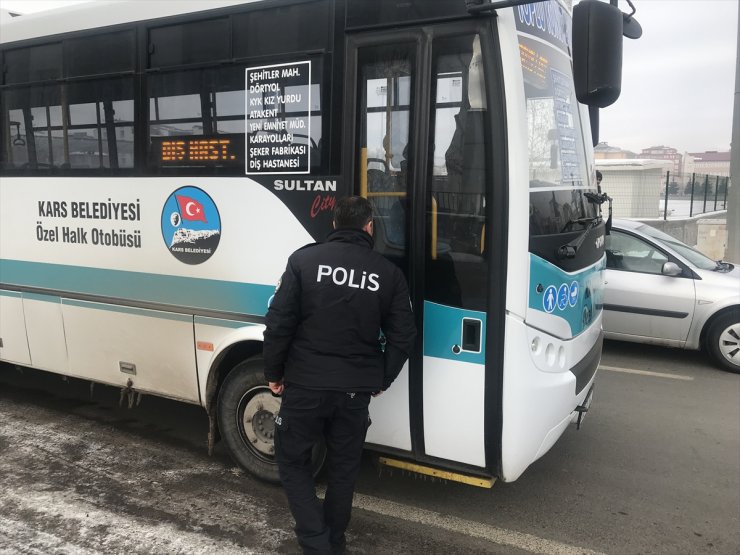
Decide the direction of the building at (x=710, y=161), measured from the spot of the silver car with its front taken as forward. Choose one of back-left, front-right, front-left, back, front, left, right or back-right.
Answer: left

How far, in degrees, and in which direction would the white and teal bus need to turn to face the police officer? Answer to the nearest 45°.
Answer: approximately 45° to its right

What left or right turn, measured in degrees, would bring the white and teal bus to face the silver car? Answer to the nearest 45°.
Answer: approximately 90° to its left

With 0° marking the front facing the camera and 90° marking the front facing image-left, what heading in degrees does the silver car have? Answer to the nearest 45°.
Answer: approximately 270°

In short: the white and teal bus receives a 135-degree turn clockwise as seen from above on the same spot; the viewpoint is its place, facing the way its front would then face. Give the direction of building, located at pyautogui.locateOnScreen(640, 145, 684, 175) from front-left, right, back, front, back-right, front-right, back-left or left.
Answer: back-right

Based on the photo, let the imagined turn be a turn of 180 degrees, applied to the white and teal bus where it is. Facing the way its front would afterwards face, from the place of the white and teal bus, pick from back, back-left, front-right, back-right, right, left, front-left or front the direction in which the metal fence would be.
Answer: right

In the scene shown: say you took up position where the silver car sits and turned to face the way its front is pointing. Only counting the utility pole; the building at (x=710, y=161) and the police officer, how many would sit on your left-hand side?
2
